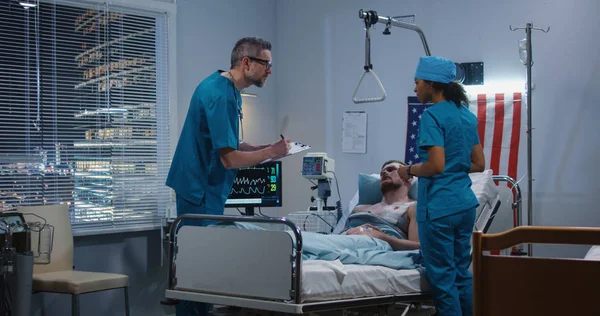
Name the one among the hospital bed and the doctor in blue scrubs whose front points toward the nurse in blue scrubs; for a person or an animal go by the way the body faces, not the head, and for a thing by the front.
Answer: the doctor in blue scrubs

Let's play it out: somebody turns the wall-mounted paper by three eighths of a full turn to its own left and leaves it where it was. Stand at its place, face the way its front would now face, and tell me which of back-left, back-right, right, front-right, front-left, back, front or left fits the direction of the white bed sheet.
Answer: back-right

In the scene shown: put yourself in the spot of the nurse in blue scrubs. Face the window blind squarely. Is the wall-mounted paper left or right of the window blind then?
right

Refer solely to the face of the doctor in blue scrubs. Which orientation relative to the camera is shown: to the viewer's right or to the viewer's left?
to the viewer's right

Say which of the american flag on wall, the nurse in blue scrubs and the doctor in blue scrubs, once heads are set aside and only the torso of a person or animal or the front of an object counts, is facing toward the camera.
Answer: the american flag on wall

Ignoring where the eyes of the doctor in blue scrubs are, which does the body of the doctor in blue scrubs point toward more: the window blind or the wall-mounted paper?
the wall-mounted paper

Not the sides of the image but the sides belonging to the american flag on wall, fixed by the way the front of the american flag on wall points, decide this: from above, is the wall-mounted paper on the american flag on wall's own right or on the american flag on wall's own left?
on the american flag on wall's own right

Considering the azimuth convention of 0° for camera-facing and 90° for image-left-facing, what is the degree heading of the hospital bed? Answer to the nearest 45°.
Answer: approximately 45°

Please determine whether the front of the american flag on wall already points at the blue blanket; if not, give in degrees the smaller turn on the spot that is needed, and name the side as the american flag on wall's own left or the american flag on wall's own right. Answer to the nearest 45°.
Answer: approximately 45° to the american flag on wall's own right

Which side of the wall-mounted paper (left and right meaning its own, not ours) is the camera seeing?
front

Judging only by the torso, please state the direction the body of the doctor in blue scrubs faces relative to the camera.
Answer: to the viewer's right

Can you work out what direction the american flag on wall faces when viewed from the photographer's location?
facing the viewer

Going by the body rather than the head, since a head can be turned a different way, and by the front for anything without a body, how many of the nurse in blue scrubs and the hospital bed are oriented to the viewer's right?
0
